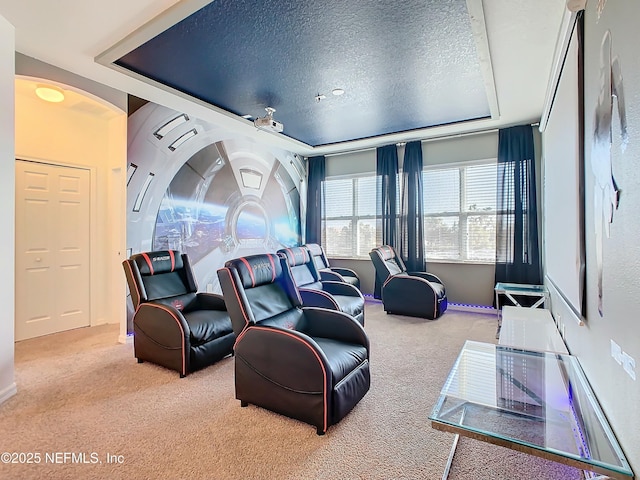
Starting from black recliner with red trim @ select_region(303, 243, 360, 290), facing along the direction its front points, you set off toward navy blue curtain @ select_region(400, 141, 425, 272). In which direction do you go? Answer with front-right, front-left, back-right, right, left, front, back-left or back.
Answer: front-left

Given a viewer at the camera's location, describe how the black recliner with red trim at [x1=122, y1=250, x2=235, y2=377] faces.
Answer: facing the viewer and to the right of the viewer

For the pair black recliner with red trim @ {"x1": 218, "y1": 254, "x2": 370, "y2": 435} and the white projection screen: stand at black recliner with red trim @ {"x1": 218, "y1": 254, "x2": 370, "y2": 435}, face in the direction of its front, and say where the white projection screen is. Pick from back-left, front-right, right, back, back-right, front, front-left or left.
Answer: front-left

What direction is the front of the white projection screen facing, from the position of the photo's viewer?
facing to the left of the viewer

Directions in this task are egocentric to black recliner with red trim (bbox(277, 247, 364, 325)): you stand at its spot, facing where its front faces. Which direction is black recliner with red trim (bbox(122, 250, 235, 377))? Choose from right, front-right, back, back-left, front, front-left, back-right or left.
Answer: right

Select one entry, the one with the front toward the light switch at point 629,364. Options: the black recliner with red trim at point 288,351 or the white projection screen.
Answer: the black recliner with red trim

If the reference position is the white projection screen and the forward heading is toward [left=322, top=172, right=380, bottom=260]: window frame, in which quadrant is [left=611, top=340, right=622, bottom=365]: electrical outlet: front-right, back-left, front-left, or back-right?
back-left

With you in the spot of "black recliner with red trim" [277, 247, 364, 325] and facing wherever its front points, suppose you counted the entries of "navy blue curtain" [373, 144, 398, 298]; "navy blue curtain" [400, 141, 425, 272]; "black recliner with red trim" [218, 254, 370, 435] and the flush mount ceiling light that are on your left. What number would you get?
2

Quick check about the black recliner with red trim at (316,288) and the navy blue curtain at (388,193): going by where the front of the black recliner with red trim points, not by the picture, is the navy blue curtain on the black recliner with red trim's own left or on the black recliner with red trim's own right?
on the black recliner with red trim's own left

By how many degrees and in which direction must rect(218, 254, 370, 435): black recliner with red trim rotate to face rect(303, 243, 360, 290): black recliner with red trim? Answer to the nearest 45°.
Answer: approximately 135° to its left

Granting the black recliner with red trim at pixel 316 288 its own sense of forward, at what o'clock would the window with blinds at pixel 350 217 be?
The window with blinds is roughly at 8 o'clock from the black recliner with red trim.

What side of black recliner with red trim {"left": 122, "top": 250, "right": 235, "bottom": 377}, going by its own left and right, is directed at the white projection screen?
front

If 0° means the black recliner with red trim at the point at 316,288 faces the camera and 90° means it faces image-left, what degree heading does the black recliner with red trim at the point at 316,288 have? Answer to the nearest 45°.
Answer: approximately 315°

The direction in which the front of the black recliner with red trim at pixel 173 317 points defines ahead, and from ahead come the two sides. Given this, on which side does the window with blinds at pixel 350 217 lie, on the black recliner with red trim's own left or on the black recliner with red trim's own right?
on the black recliner with red trim's own left

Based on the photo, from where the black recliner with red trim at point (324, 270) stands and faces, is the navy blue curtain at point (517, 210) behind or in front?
in front
